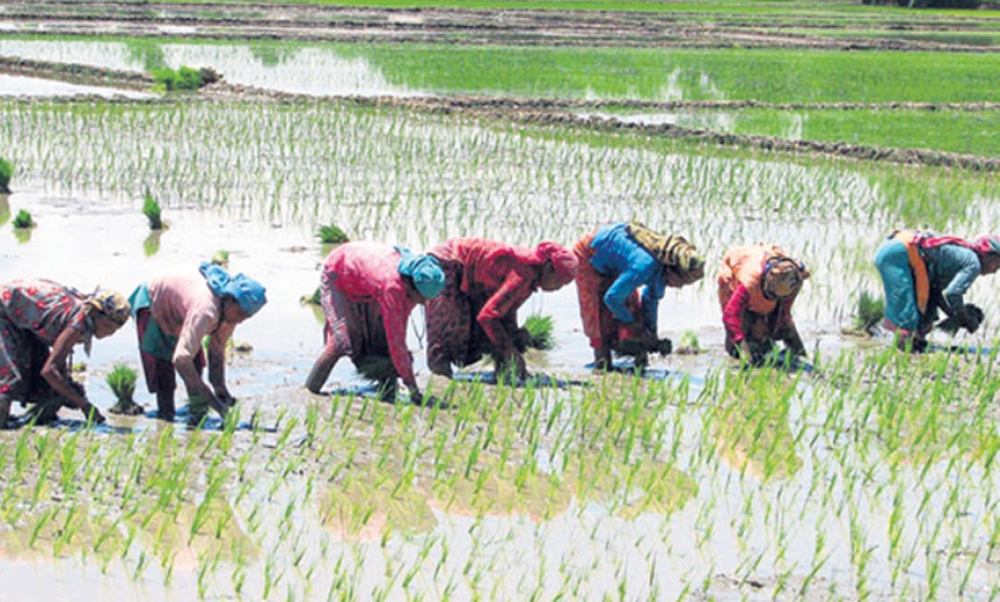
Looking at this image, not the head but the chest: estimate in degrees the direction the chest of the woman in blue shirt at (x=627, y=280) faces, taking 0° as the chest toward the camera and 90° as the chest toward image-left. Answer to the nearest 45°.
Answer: approximately 270°

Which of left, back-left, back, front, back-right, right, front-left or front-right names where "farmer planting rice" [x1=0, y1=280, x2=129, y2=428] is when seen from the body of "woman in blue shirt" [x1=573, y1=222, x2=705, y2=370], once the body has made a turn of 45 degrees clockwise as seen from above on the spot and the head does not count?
right

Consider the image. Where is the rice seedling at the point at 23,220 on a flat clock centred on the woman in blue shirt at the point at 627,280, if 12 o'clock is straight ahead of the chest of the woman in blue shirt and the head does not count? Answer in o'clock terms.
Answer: The rice seedling is roughly at 7 o'clock from the woman in blue shirt.

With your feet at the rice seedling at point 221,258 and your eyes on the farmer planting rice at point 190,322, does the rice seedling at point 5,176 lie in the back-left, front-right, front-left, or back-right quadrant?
back-right

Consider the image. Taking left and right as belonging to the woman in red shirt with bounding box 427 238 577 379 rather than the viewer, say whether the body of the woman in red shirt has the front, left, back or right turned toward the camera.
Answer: right

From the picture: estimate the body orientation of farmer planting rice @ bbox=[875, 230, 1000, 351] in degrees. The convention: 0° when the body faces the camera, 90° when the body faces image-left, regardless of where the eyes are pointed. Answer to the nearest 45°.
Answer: approximately 270°

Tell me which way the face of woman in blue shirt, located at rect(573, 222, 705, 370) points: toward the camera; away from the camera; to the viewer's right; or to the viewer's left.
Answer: to the viewer's right

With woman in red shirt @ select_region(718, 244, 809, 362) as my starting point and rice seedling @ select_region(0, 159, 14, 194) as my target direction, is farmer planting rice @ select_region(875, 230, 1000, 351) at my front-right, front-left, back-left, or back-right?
back-right

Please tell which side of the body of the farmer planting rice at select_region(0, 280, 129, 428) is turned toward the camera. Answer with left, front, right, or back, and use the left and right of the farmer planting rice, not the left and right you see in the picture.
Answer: right

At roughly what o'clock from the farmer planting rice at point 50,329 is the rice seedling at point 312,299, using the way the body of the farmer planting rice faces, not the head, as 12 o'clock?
The rice seedling is roughly at 10 o'clock from the farmer planting rice.

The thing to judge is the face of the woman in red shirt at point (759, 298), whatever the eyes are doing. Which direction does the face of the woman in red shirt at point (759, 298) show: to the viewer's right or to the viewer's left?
to the viewer's right
